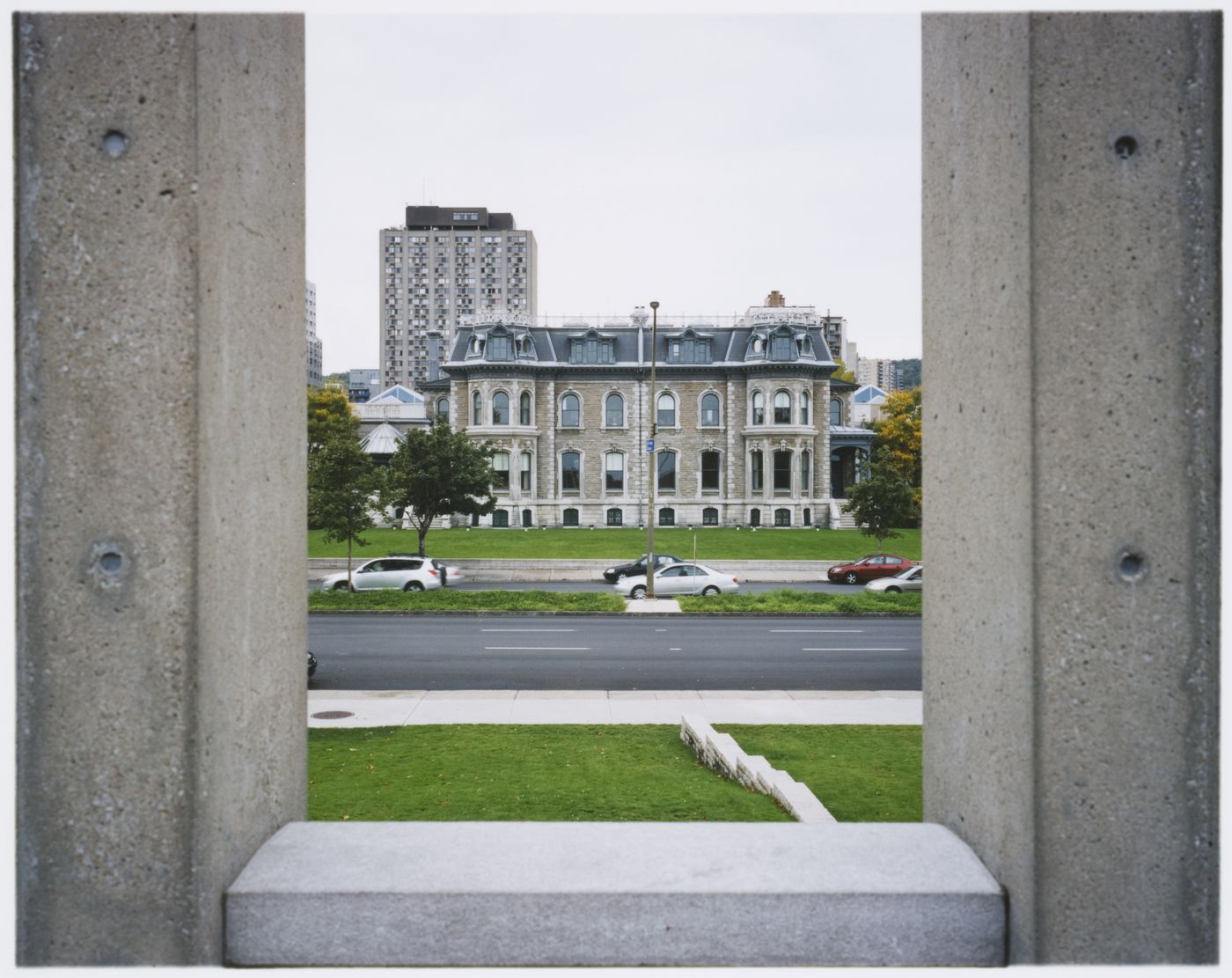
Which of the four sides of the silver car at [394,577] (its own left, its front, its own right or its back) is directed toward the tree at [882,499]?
back

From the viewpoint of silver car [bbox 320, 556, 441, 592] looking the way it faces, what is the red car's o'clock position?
The red car is roughly at 6 o'clock from the silver car.

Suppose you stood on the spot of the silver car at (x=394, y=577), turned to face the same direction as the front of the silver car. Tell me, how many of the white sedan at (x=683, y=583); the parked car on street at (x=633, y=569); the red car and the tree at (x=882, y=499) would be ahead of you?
0

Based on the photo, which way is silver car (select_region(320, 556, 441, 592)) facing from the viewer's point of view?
to the viewer's left

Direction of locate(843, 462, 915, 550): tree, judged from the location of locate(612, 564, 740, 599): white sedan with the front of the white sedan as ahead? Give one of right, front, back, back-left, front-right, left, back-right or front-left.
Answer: back-right

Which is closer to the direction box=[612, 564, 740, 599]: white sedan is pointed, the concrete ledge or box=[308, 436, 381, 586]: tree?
the tree

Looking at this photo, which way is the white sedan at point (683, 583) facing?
to the viewer's left

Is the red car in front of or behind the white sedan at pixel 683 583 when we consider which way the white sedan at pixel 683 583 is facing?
behind

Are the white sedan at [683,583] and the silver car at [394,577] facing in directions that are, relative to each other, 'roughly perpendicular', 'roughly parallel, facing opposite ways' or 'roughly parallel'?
roughly parallel

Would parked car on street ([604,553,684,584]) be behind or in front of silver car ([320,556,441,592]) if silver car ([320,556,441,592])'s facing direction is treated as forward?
behind

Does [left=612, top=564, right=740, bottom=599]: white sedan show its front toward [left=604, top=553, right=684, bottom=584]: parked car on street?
no

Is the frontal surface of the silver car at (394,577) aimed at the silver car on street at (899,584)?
no

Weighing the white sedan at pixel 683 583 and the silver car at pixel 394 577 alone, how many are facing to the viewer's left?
2

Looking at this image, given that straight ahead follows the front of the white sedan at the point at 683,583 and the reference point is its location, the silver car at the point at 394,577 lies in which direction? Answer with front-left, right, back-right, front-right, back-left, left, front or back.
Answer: front

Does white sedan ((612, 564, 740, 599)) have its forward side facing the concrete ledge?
no

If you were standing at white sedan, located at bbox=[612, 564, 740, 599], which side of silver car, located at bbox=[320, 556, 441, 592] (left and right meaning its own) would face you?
back

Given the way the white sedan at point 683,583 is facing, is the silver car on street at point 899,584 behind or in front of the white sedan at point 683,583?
behind

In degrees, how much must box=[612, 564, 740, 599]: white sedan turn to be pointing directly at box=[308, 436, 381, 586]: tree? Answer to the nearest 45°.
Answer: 0° — it already faces it

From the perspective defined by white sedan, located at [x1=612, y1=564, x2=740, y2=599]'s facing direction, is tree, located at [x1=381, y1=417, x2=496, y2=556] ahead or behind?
ahead

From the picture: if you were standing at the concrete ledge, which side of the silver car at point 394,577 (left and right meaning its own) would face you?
left
